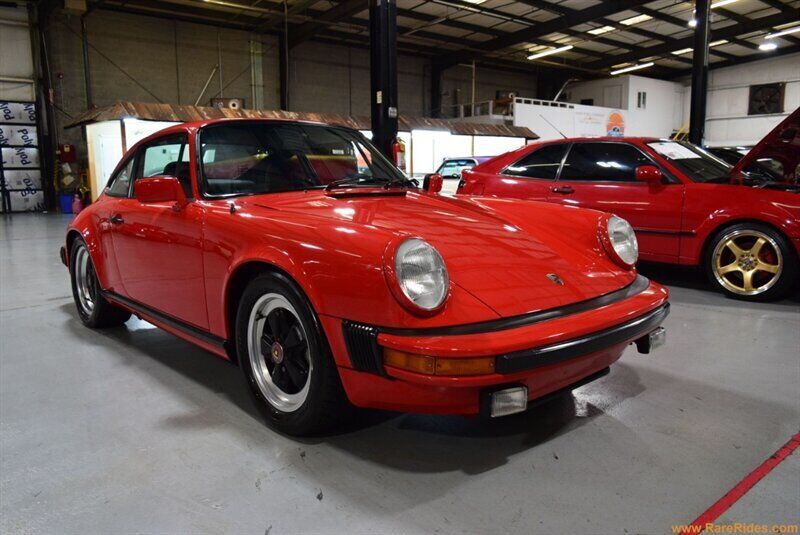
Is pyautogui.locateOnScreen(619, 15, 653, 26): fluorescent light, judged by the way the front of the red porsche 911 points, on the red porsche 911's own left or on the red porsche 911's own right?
on the red porsche 911's own left

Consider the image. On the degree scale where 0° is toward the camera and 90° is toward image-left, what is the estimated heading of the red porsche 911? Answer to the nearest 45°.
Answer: approximately 315°

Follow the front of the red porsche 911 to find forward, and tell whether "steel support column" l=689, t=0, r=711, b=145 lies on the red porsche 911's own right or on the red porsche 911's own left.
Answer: on the red porsche 911's own left

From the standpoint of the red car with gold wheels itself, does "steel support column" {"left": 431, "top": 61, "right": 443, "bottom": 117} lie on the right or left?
on its left

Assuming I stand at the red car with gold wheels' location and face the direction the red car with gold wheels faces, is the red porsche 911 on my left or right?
on my right

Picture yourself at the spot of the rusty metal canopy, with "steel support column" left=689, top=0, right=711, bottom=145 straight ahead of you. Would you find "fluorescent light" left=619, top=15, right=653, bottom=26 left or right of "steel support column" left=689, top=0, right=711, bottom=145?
left

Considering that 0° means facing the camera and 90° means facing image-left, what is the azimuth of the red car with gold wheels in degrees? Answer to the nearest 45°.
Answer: approximately 270°

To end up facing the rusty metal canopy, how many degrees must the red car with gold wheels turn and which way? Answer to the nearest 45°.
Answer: approximately 135° to its left

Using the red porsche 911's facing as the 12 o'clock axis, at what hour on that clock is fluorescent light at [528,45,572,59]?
The fluorescent light is roughly at 8 o'clock from the red porsche 911.

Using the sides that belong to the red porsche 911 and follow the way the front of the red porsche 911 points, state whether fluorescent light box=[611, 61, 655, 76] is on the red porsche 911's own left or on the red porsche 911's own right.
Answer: on the red porsche 911's own left

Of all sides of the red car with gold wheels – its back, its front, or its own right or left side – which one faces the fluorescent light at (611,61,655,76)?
left
